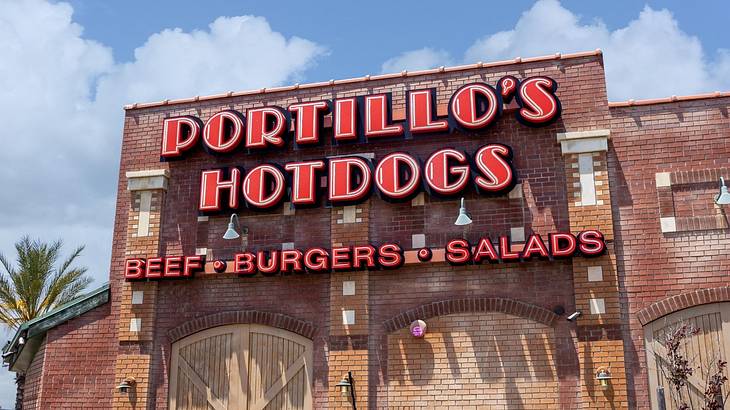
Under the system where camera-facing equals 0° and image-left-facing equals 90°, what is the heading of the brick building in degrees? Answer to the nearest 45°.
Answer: approximately 0°
